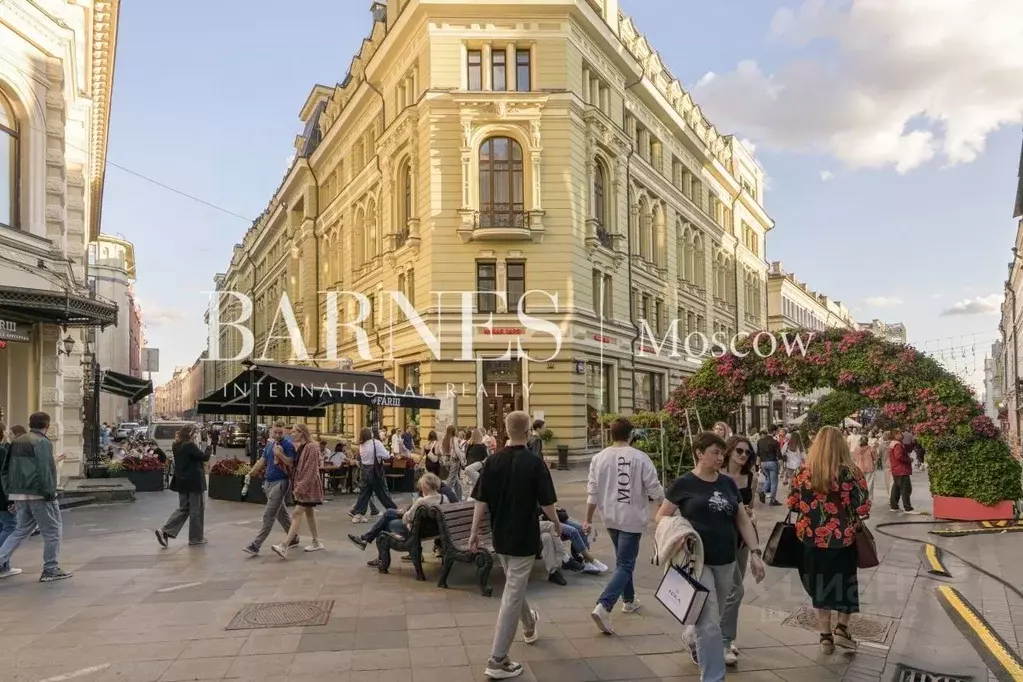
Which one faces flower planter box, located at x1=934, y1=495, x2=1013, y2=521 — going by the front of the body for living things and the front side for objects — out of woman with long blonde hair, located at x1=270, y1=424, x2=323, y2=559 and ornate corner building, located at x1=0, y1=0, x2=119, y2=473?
the ornate corner building

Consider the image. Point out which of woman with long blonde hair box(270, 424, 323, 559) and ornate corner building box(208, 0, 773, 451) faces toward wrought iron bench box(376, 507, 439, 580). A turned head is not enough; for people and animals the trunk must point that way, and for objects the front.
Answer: the ornate corner building

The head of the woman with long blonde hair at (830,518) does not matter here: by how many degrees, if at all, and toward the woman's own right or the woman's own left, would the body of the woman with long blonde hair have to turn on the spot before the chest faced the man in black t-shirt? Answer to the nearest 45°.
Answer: approximately 135° to the woman's own left

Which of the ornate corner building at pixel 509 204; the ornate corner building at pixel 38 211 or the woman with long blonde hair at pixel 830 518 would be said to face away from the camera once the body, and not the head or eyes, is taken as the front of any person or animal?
the woman with long blonde hair

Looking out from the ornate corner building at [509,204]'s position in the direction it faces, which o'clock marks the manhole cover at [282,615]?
The manhole cover is roughly at 12 o'clock from the ornate corner building.

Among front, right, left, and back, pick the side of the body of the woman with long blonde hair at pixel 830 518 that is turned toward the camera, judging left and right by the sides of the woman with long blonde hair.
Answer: back

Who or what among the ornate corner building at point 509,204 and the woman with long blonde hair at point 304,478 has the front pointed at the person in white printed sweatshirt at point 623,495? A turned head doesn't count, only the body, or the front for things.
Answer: the ornate corner building

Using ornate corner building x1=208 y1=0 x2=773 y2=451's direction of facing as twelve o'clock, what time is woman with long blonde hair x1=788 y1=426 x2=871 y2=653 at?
The woman with long blonde hair is roughly at 12 o'clock from the ornate corner building.

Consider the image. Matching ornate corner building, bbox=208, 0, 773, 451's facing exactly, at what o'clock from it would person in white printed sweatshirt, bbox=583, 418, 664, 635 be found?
The person in white printed sweatshirt is roughly at 12 o'clock from the ornate corner building.

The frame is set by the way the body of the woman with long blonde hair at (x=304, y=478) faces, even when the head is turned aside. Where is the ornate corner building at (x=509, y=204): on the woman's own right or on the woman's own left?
on the woman's own right
